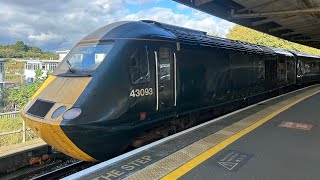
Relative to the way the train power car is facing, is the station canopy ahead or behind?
behind

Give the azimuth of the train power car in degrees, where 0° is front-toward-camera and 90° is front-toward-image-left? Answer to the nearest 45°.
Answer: approximately 45°
